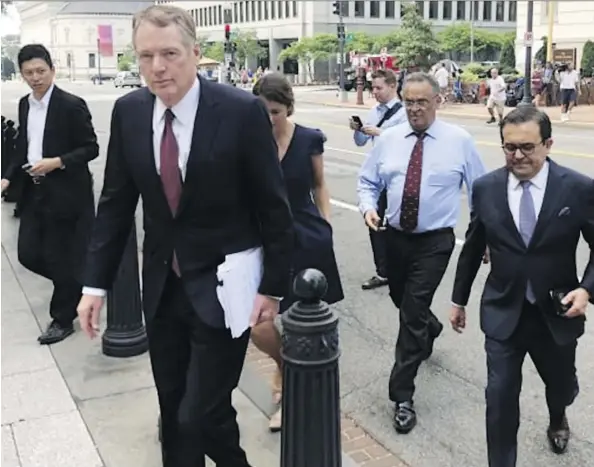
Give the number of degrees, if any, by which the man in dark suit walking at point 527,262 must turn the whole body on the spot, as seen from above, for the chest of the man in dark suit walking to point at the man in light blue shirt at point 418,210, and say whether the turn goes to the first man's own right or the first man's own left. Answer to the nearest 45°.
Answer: approximately 135° to the first man's own right

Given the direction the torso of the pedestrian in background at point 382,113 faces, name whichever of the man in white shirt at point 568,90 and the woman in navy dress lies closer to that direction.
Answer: the woman in navy dress

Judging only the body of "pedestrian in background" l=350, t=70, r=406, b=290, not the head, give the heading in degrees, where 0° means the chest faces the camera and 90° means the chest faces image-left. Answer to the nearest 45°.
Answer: approximately 45°

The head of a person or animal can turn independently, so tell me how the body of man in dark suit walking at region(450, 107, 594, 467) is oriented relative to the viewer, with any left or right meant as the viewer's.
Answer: facing the viewer

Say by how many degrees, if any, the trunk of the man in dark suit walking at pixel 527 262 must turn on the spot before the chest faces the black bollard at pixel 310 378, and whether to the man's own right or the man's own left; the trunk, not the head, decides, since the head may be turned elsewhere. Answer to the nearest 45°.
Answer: approximately 45° to the man's own right

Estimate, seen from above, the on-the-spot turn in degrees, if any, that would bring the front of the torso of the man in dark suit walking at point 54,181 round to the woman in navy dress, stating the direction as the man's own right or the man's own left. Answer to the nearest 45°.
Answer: approximately 90° to the man's own left

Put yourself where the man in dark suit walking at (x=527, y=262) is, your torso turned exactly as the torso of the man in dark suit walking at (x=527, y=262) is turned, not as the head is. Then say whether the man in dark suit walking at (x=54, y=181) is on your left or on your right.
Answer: on your right

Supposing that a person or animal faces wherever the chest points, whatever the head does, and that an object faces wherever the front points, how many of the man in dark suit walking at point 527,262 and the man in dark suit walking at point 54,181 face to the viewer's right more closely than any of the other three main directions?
0

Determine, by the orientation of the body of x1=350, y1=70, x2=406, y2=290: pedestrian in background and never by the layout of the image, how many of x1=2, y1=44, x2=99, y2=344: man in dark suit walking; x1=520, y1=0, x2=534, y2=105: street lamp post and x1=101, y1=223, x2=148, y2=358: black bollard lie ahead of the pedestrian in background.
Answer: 2

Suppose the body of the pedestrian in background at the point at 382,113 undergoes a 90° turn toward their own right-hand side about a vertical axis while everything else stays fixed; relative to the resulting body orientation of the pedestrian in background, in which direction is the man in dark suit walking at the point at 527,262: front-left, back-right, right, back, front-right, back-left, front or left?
back-left

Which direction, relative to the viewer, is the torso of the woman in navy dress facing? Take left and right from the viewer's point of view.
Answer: facing the viewer and to the left of the viewer

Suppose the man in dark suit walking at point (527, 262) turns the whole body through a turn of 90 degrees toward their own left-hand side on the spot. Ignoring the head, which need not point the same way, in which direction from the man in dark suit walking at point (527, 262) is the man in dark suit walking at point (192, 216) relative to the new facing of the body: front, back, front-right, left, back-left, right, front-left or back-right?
back-right
